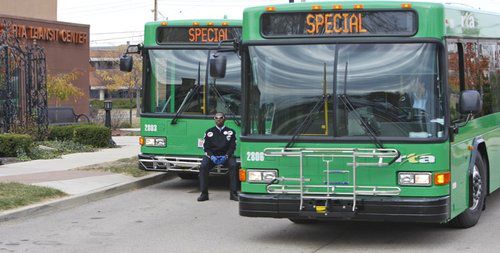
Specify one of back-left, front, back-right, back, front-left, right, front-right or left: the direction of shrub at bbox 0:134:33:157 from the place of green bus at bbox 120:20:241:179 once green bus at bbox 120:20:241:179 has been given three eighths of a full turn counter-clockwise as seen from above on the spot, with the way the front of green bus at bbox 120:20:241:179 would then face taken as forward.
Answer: left

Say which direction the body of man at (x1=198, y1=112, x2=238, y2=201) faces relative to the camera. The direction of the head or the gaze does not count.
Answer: toward the camera

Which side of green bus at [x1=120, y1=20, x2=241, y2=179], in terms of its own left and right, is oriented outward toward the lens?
front

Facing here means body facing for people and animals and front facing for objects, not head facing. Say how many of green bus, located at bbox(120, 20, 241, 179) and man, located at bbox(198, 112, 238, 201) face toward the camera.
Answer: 2

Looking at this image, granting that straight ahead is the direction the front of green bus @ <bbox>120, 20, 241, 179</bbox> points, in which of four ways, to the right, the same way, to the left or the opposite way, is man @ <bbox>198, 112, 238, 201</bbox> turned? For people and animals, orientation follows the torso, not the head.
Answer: the same way
